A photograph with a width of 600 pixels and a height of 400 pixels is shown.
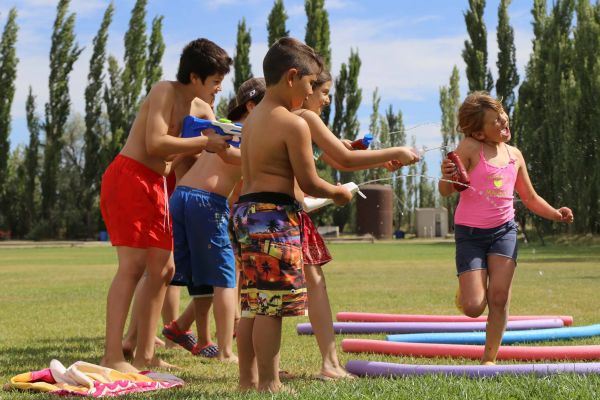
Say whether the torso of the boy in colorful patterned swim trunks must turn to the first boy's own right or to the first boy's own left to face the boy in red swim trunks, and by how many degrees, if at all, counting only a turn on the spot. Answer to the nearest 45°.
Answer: approximately 90° to the first boy's own left

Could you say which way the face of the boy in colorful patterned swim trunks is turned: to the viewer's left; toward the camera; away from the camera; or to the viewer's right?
to the viewer's right

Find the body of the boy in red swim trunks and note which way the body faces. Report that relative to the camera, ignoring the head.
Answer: to the viewer's right

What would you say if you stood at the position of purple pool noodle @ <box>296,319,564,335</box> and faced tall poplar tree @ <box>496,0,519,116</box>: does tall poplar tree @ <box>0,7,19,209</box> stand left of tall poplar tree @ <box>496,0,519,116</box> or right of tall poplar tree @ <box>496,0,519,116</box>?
left

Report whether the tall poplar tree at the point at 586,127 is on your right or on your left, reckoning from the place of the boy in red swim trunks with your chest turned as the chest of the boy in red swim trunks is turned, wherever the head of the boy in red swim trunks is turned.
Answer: on your left

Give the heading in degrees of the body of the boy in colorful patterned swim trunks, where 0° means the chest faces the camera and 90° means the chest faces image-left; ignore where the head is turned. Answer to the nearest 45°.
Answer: approximately 225°

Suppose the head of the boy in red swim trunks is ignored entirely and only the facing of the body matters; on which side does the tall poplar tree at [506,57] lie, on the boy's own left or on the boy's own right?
on the boy's own left

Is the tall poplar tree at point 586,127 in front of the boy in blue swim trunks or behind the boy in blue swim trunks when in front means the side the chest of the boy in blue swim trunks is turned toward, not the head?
in front

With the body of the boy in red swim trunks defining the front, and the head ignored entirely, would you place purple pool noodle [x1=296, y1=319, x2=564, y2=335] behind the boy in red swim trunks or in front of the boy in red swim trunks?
in front

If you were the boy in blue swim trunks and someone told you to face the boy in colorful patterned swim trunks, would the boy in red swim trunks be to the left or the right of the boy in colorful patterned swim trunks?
right

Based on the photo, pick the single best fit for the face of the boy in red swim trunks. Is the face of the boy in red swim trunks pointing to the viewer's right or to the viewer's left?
to the viewer's right

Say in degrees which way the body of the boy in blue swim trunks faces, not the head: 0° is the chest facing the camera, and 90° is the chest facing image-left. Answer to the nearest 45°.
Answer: approximately 225°

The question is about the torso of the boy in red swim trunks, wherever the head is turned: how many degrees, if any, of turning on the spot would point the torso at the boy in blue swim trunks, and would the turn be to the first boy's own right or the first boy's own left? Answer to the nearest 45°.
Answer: approximately 45° to the first boy's own left
